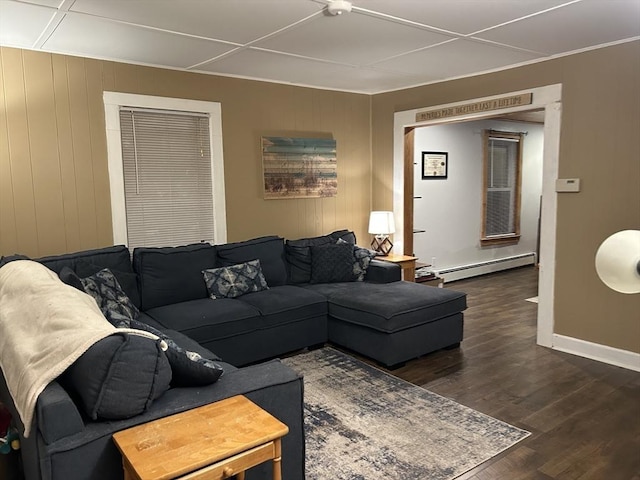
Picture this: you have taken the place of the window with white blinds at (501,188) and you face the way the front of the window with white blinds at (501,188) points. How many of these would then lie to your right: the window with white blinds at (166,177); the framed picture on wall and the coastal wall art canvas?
3

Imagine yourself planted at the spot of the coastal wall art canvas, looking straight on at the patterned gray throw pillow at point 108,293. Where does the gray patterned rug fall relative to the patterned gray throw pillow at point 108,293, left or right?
left

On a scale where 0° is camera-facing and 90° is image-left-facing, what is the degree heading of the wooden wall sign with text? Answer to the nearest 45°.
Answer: approximately 45°

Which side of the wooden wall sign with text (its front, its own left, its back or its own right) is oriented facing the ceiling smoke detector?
front

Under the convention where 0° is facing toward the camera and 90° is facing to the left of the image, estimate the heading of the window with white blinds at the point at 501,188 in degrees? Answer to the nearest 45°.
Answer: approximately 315°

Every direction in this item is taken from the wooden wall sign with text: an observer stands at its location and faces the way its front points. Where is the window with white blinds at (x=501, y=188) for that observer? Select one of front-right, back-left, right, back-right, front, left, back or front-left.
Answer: back-right

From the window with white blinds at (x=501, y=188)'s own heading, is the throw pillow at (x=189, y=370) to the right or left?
on its right

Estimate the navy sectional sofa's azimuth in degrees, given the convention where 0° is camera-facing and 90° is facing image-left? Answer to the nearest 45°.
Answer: approximately 315°

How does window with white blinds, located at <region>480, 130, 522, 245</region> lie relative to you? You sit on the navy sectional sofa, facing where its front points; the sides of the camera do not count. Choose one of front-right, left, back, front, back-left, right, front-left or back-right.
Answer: left

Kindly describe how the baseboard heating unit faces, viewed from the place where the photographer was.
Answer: facing the viewer and to the right of the viewer

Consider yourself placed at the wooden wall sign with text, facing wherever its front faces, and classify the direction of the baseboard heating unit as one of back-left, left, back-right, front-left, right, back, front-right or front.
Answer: back-right

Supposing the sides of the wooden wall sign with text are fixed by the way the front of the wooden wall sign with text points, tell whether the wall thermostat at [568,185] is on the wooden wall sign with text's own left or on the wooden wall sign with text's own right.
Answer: on the wooden wall sign with text's own left
